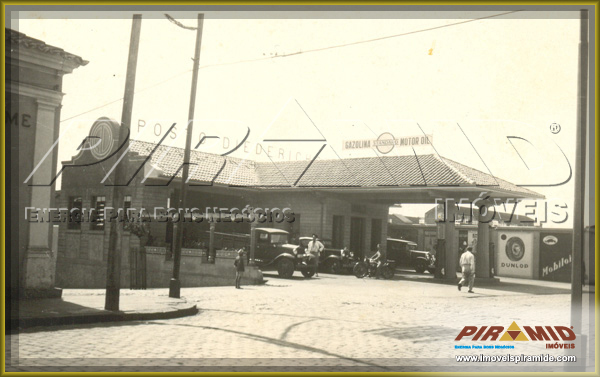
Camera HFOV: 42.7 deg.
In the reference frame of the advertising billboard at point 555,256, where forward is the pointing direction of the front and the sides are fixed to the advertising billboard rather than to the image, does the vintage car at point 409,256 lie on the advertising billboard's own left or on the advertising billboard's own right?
on the advertising billboard's own right

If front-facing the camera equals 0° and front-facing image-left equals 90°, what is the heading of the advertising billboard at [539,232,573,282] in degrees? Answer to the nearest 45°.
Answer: approximately 0°

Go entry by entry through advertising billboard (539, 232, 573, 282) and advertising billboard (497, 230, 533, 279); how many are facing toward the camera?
2

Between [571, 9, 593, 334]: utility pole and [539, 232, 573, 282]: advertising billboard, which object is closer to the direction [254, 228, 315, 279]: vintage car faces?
the utility pole

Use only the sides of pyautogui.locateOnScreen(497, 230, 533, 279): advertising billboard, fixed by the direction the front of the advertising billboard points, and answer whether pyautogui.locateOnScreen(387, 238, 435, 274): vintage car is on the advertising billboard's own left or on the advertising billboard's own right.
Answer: on the advertising billboard's own right

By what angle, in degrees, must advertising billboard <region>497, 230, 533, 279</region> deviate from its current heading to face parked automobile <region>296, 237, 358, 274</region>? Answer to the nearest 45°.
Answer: approximately 45° to its right
